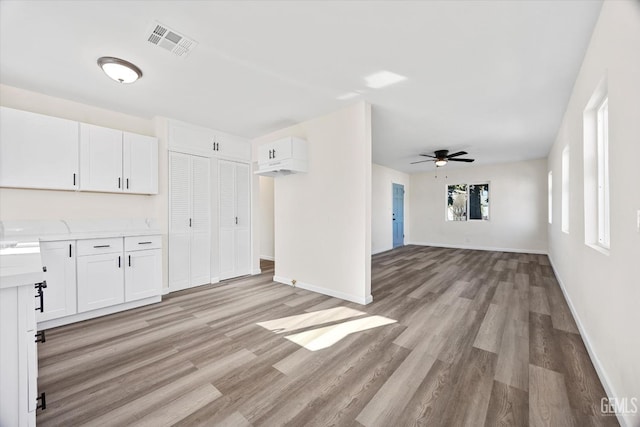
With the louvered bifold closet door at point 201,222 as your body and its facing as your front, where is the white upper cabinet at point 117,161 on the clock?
The white upper cabinet is roughly at 4 o'clock from the louvered bifold closet door.

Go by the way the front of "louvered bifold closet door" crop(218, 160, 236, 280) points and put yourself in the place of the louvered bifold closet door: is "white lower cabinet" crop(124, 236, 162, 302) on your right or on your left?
on your right

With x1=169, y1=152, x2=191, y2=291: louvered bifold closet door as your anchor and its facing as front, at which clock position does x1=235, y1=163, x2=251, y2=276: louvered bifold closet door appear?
x1=235, y1=163, x2=251, y2=276: louvered bifold closet door is roughly at 10 o'clock from x1=169, y1=152, x2=191, y2=291: louvered bifold closet door.

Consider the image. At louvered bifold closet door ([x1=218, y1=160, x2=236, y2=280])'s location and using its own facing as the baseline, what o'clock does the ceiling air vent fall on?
The ceiling air vent is roughly at 2 o'clock from the louvered bifold closet door.
